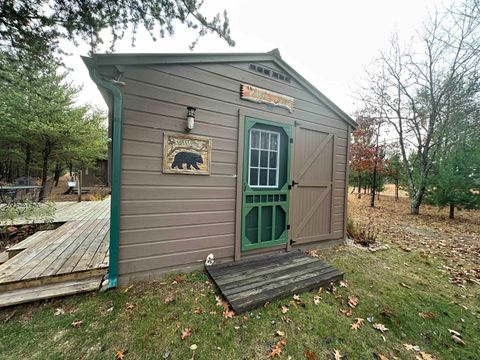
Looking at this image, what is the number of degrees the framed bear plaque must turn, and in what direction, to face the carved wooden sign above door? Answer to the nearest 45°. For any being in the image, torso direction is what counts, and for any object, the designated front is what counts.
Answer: approximately 45° to its left

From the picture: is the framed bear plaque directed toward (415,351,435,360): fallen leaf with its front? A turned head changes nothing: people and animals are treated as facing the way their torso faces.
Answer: yes

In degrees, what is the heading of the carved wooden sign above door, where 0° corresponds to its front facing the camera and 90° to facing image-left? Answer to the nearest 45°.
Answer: approximately 315°

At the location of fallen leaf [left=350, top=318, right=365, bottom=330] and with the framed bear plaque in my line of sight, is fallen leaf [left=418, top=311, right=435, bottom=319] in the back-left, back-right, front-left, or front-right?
back-right

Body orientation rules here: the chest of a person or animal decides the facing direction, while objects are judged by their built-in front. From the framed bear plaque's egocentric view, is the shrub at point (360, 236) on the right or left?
on its left
